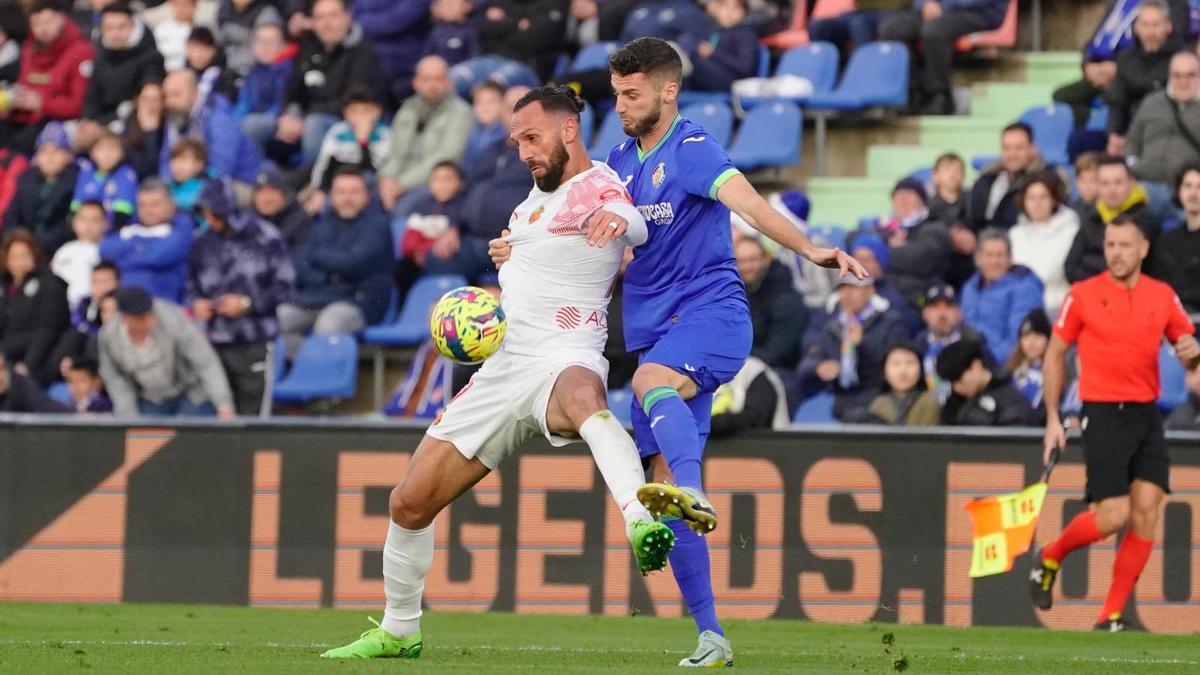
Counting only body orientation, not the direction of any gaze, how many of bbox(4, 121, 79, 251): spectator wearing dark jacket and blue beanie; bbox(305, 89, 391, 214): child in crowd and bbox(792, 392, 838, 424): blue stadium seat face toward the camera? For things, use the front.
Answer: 3

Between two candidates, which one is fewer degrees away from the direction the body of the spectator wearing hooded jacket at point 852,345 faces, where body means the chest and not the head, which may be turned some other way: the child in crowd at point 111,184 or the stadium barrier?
the stadium barrier

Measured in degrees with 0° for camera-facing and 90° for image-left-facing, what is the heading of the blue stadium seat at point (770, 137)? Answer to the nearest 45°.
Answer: approximately 45°

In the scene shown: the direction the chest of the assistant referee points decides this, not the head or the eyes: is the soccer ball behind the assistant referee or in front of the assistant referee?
in front

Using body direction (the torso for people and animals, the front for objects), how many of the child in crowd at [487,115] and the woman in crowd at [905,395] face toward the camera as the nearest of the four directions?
2

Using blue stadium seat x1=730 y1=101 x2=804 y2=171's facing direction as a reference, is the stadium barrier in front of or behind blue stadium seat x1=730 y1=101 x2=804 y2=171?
in front

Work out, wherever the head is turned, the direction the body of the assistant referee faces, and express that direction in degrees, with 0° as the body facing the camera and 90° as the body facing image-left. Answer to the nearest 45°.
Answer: approximately 0°

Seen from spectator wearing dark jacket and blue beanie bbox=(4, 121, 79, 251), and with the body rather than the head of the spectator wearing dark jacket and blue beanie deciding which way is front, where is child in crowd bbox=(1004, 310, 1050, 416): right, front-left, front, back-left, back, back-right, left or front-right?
front-left

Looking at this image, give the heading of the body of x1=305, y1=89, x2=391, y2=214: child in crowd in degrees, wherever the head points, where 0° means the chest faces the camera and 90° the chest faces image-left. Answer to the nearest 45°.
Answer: approximately 0°

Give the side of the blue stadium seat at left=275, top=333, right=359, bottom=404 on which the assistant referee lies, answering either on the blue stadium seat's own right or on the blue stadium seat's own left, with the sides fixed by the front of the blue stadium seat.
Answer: on the blue stadium seat's own left

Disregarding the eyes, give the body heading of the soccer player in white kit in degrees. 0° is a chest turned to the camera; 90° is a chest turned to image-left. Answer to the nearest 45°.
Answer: approximately 45°

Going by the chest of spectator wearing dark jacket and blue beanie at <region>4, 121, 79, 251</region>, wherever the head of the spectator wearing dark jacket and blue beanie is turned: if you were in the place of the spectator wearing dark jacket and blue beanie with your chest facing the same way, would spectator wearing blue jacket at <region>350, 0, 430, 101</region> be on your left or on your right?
on your left
